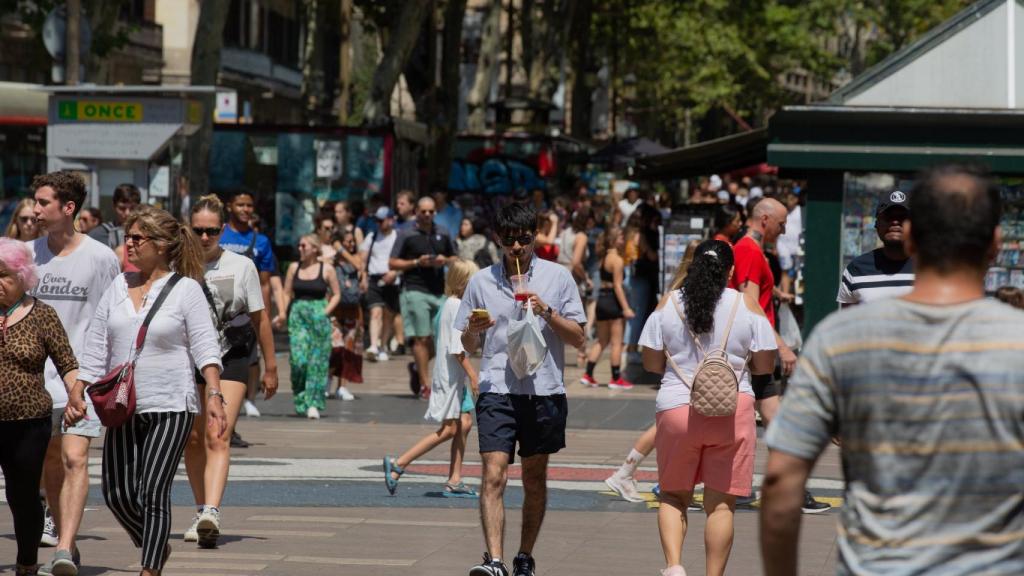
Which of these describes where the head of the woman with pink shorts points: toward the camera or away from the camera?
away from the camera

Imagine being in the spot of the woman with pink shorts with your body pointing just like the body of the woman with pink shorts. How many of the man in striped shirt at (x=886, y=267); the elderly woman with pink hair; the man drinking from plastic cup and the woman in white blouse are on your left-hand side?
3

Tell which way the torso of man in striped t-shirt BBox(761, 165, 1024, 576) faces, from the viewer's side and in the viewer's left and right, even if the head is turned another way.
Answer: facing away from the viewer

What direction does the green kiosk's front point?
to the viewer's left

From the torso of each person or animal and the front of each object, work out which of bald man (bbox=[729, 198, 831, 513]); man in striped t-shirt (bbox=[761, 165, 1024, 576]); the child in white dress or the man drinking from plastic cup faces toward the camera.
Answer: the man drinking from plastic cup

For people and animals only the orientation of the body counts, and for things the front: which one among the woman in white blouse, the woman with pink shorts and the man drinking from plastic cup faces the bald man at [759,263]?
the woman with pink shorts

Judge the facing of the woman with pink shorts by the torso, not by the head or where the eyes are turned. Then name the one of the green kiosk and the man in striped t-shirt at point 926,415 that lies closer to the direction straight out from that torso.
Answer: the green kiosk
